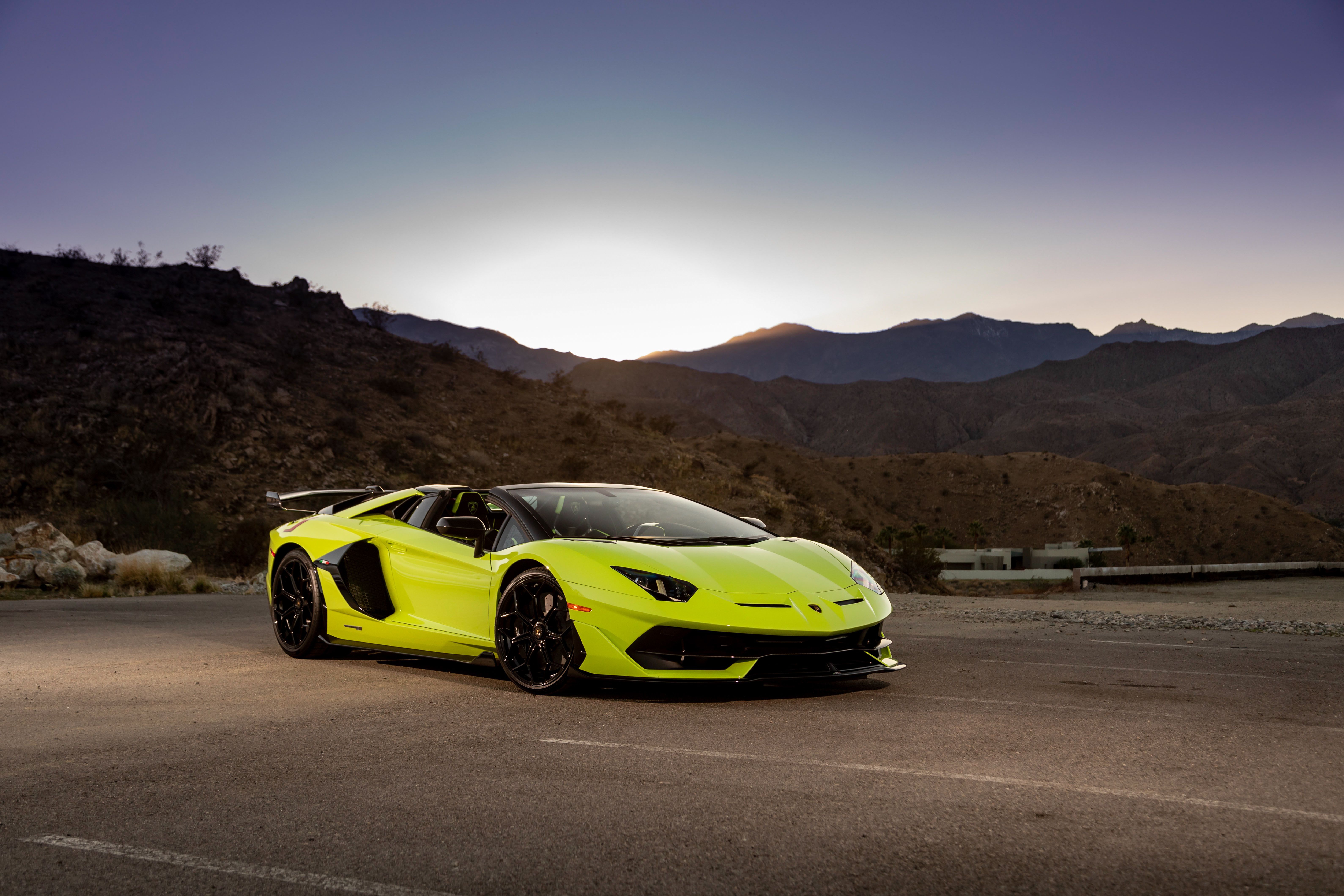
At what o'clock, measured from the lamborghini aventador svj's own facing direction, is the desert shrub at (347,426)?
The desert shrub is roughly at 7 o'clock from the lamborghini aventador svj.

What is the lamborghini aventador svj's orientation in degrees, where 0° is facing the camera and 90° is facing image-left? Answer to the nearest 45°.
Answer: approximately 315°

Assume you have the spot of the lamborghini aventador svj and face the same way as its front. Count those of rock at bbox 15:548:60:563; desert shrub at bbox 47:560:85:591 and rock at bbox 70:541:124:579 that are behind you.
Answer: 3

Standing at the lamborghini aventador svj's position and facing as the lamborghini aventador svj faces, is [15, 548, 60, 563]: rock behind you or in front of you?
behind

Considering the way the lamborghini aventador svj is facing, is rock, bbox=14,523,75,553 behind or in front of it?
behind

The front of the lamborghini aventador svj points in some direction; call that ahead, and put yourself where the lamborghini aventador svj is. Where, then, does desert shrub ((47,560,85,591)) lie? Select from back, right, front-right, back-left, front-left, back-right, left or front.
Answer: back

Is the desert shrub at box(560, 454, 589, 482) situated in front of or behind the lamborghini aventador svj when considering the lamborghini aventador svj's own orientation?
behind

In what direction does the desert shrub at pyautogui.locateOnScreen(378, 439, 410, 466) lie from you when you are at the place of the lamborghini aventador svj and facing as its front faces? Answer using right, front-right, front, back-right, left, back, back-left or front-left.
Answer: back-left

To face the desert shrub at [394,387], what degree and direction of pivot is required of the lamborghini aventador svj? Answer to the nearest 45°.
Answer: approximately 135° to its left

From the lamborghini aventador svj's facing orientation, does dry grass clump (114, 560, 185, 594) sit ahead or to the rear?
to the rear

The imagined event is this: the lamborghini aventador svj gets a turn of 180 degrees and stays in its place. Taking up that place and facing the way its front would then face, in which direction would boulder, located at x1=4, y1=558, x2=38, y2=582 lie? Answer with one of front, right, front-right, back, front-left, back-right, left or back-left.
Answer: front

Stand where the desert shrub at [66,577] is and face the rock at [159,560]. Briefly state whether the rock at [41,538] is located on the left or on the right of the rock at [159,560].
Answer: left
